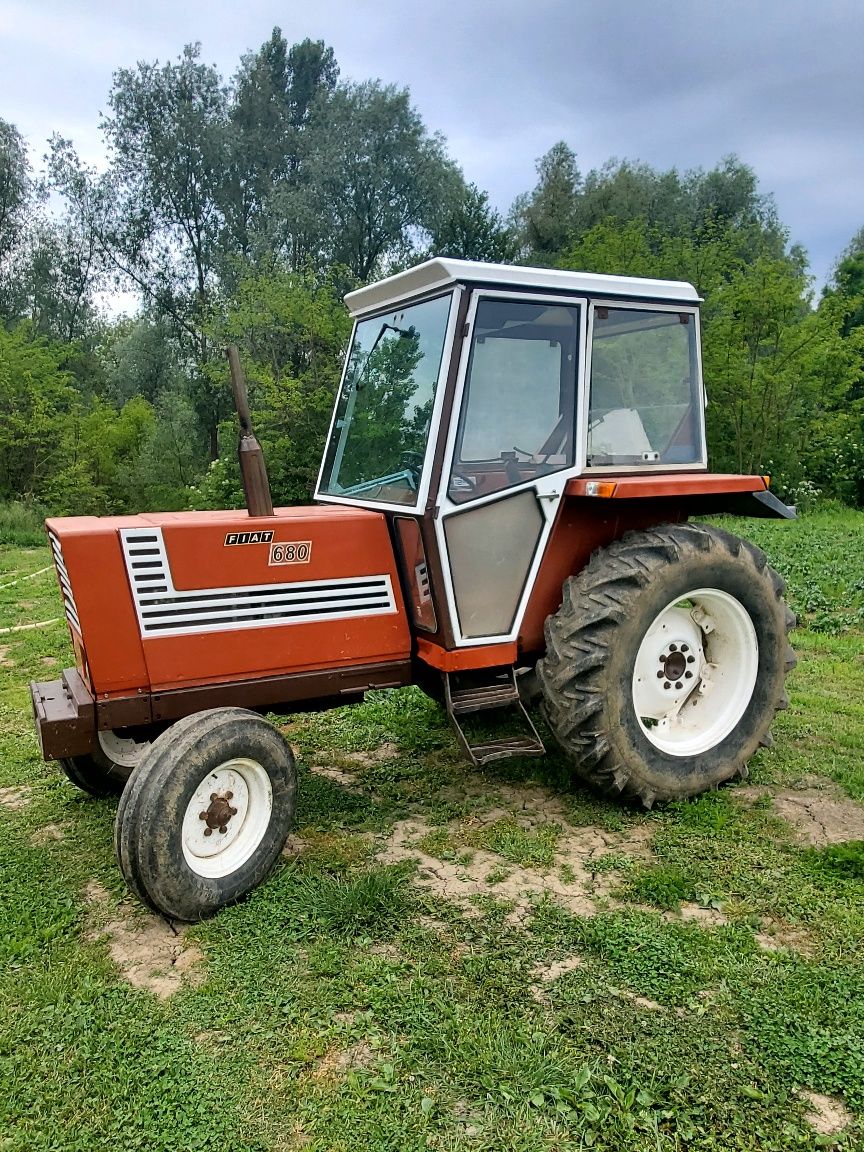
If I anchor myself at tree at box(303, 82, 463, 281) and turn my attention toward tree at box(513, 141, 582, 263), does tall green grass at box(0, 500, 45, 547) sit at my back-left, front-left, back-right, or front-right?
back-right

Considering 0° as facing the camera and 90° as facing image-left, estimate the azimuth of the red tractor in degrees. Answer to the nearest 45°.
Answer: approximately 45°

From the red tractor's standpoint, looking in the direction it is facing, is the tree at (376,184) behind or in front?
behind

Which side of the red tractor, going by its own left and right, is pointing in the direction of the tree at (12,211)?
right

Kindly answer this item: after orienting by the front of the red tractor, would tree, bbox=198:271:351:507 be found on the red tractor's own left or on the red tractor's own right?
on the red tractor's own right

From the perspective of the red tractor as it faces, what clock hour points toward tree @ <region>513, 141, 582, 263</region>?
The tree is roughly at 5 o'clock from the red tractor.

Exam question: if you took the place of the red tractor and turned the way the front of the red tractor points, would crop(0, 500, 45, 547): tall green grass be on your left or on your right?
on your right

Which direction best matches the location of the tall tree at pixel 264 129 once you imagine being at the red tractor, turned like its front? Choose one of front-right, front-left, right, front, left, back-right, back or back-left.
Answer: back-right

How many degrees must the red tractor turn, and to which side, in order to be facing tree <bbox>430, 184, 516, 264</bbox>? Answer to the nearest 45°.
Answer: approximately 135° to its right
